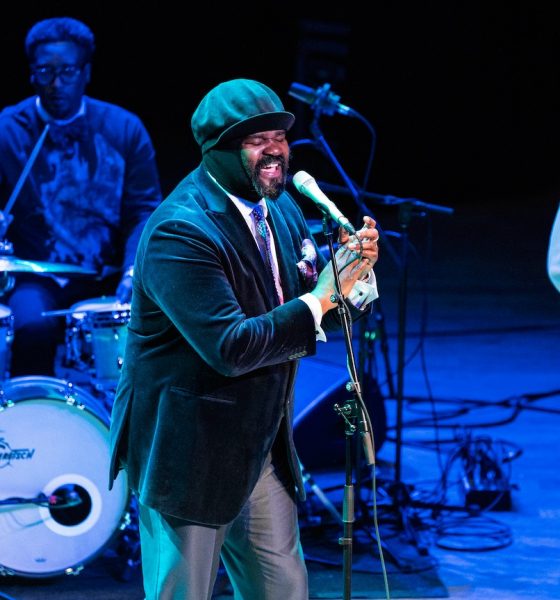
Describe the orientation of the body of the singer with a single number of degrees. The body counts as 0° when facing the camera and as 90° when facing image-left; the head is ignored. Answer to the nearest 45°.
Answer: approximately 315°

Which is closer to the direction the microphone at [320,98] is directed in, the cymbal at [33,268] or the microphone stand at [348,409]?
the cymbal

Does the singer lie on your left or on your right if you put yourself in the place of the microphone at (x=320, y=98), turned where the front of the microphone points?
on your left

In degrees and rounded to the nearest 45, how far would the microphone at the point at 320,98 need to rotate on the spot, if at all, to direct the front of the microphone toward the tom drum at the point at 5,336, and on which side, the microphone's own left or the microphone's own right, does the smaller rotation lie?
approximately 45° to the microphone's own left

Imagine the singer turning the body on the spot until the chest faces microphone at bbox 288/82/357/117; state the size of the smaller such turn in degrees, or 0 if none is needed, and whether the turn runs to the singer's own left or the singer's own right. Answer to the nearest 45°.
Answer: approximately 135° to the singer's own left

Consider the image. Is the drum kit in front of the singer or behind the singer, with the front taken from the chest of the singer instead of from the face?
behind

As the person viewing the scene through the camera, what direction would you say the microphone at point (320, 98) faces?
facing to the left of the viewer

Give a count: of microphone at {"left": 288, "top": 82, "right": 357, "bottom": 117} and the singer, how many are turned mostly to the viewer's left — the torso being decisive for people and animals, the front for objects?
1

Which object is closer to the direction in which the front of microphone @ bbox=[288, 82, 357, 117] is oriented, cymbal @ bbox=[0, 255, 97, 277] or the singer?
the cymbal

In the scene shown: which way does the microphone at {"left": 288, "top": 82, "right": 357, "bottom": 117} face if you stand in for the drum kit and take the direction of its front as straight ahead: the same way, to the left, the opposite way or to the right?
to the right
